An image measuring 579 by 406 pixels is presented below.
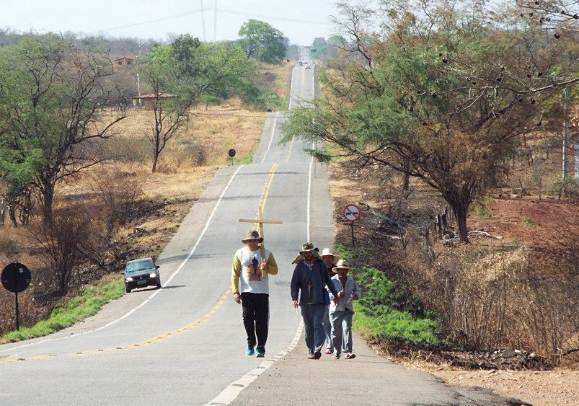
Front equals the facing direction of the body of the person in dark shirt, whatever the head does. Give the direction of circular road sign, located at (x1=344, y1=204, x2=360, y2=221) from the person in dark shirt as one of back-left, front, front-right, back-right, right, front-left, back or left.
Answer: back

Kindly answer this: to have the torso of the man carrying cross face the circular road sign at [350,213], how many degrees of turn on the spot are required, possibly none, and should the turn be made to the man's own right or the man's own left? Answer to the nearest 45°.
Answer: approximately 180°

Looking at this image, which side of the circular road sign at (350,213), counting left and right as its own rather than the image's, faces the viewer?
front

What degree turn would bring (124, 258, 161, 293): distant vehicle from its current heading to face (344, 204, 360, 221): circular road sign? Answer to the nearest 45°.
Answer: approximately 90° to its left

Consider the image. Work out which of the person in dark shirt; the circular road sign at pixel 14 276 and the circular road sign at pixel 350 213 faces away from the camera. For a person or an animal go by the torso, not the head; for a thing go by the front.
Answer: the circular road sign at pixel 14 276

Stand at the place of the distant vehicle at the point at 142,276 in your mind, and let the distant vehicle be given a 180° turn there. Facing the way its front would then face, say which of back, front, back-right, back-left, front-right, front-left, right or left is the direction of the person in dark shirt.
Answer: back

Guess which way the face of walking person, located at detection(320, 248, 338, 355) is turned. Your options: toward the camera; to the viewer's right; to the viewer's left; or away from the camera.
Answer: toward the camera

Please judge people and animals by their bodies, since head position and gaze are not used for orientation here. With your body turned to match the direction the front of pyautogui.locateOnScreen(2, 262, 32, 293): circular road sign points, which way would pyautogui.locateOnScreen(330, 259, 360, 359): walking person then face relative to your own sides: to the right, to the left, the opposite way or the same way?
the opposite way

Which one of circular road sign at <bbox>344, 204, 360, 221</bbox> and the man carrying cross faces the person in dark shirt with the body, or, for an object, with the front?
the circular road sign

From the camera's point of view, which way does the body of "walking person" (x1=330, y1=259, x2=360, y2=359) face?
toward the camera

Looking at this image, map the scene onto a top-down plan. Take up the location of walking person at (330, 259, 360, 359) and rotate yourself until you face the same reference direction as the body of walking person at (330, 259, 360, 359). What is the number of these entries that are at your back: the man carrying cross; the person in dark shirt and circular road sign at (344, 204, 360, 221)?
1

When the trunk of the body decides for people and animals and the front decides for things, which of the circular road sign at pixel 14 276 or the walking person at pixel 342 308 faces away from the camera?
the circular road sign

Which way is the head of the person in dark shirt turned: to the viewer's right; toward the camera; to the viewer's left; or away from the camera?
toward the camera

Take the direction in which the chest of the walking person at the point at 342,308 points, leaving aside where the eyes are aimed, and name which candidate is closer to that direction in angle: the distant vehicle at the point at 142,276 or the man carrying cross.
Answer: the man carrying cross
